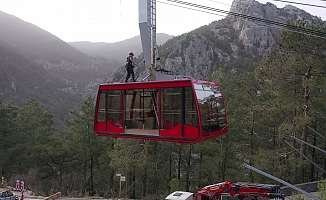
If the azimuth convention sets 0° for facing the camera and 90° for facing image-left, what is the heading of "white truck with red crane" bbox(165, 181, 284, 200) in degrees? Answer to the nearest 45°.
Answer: approximately 90°
